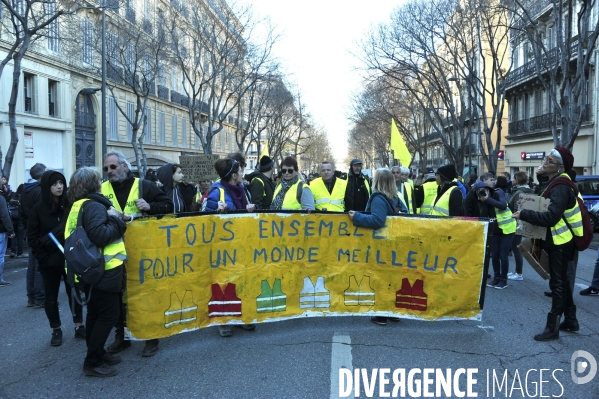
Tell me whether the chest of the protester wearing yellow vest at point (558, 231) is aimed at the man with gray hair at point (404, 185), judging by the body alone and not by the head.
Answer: no

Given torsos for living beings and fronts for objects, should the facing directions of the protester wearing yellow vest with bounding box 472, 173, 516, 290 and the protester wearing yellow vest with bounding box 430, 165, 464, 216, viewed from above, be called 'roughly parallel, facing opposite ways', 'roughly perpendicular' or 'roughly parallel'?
roughly parallel

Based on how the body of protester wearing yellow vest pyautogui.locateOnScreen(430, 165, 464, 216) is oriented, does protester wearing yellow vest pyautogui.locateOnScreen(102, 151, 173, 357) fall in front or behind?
in front

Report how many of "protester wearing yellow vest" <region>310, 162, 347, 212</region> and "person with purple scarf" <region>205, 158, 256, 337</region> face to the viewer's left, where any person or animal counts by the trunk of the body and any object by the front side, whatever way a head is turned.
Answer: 0

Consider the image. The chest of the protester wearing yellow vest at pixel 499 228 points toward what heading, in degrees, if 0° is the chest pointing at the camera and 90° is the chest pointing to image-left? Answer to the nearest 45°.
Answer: approximately 45°

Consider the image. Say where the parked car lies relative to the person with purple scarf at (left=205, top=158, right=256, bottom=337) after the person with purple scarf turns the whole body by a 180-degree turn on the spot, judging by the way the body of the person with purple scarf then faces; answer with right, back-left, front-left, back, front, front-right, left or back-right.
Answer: right

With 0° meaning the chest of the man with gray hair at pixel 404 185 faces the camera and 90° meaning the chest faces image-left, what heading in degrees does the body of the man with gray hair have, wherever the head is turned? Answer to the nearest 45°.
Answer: approximately 45°

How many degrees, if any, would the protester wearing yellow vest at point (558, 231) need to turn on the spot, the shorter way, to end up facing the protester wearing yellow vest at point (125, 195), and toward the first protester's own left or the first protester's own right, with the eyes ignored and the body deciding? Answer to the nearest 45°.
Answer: approximately 45° to the first protester's own left

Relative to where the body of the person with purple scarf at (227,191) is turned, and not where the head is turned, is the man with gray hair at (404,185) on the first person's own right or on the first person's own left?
on the first person's own left

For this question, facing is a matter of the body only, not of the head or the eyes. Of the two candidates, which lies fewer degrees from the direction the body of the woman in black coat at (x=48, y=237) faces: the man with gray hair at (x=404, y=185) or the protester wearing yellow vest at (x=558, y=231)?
the protester wearing yellow vest

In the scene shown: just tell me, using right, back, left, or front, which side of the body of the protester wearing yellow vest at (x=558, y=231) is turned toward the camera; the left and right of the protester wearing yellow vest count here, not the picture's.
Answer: left

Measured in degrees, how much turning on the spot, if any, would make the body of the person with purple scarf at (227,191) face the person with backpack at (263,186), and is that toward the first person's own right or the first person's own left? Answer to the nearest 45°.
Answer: approximately 135° to the first person's own left

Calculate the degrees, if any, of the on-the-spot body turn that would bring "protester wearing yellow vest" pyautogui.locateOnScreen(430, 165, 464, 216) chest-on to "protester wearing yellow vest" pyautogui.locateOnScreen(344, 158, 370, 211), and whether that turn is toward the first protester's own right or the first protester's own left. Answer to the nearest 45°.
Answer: approximately 45° to the first protester's own right
